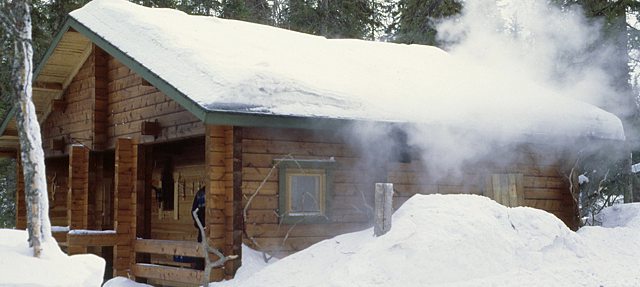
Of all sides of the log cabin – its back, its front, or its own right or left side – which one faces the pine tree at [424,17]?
back

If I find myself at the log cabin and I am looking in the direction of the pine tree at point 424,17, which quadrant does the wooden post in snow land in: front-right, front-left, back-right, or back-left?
back-right

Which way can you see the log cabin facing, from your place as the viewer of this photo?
facing the viewer and to the left of the viewer

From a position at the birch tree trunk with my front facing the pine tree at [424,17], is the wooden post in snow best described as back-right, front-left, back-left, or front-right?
front-right
